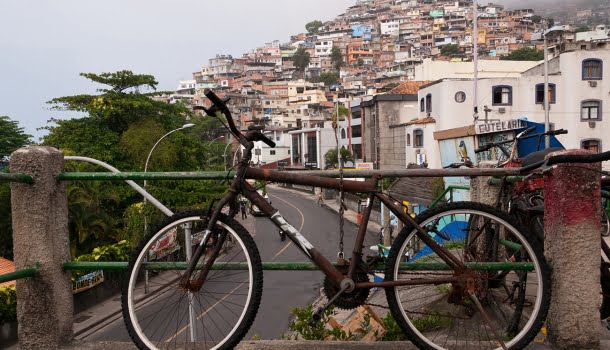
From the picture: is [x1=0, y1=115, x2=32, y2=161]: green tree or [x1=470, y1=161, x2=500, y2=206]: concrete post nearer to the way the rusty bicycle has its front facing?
the green tree

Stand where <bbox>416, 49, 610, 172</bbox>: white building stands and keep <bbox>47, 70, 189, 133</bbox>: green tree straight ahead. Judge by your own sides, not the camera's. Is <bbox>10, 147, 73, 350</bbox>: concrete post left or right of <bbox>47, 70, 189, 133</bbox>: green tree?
left

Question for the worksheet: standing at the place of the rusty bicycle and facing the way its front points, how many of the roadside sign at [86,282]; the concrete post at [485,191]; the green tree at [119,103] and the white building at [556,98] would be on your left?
0

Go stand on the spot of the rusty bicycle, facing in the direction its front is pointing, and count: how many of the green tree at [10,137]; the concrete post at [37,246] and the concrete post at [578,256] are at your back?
1

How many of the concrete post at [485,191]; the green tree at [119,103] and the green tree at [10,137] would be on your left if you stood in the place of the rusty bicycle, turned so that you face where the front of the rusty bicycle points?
0

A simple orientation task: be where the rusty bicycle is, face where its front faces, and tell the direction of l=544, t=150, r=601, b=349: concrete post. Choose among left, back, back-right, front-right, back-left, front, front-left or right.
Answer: back

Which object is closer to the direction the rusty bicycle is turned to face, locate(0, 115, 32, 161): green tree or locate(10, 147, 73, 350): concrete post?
the concrete post

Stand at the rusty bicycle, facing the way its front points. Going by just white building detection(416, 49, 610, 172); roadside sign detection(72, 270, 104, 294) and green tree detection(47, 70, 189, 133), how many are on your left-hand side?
0

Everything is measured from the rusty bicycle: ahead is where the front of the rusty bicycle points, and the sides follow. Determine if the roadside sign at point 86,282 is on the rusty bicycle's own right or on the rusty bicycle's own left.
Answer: on the rusty bicycle's own right

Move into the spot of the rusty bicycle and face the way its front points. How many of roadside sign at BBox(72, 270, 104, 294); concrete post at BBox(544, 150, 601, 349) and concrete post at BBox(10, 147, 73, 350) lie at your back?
1

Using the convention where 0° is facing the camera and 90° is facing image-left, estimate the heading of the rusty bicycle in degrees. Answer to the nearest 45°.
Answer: approximately 90°

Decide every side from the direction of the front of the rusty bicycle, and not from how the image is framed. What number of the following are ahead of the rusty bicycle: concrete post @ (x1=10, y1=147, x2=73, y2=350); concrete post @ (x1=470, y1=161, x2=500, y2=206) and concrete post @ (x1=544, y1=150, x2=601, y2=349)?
1

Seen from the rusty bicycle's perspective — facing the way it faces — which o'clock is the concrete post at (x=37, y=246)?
The concrete post is roughly at 12 o'clock from the rusty bicycle.

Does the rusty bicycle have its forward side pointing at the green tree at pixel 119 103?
no

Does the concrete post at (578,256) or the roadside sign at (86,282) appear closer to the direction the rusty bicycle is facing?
the roadside sign
